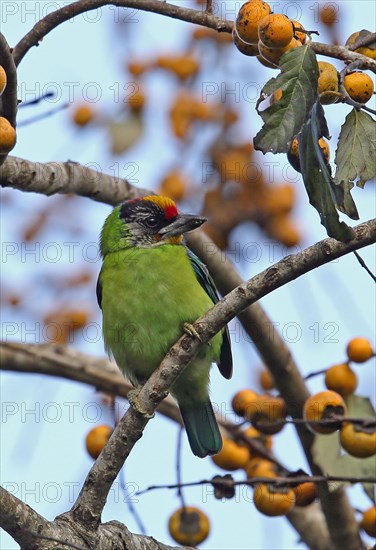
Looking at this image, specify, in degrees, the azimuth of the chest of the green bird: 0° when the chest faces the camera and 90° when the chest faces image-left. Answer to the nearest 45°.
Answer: approximately 0°

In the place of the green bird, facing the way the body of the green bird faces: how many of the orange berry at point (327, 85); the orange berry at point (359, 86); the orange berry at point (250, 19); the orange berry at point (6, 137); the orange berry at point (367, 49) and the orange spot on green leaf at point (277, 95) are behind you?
0

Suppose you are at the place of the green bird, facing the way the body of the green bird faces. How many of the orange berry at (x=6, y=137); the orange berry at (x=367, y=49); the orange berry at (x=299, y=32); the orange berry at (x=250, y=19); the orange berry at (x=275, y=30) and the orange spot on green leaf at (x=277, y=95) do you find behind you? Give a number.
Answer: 0

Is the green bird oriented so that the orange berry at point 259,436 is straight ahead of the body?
no
